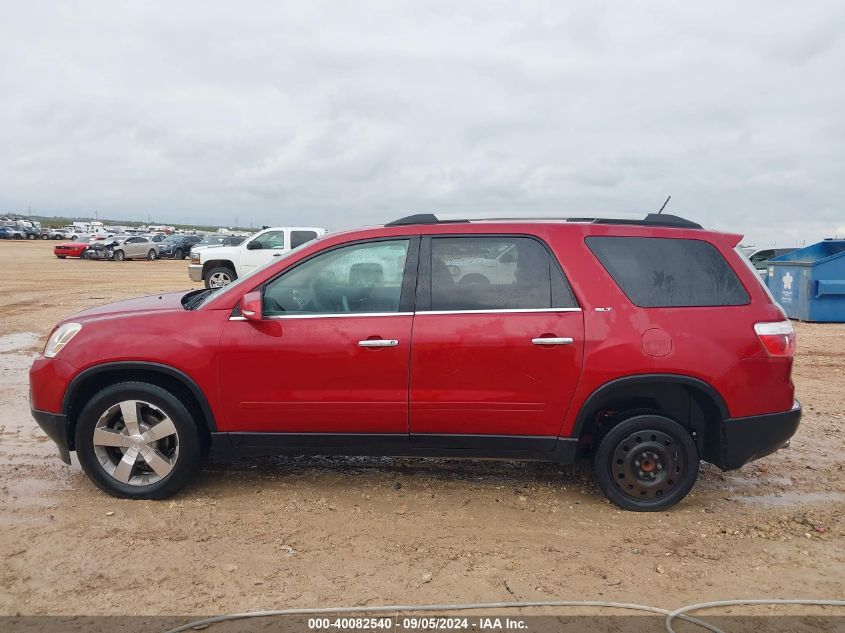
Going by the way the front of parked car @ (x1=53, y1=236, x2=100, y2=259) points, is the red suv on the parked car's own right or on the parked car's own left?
on the parked car's own left

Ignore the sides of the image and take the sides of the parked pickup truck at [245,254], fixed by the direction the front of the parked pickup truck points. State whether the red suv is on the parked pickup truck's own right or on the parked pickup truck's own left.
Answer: on the parked pickup truck's own left

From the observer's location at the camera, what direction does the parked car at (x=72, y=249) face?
facing the viewer and to the left of the viewer

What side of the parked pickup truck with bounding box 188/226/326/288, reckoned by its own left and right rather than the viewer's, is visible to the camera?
left

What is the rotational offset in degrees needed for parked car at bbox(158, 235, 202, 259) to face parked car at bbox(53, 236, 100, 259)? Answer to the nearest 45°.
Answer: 0° — it already faces it

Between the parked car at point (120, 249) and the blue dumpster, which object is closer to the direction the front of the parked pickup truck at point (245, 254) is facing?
the parked car

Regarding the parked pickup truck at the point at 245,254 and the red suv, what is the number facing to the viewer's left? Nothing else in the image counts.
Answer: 2

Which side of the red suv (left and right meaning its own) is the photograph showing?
left

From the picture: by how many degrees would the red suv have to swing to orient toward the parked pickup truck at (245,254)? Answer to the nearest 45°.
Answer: approximately 90° to its right
